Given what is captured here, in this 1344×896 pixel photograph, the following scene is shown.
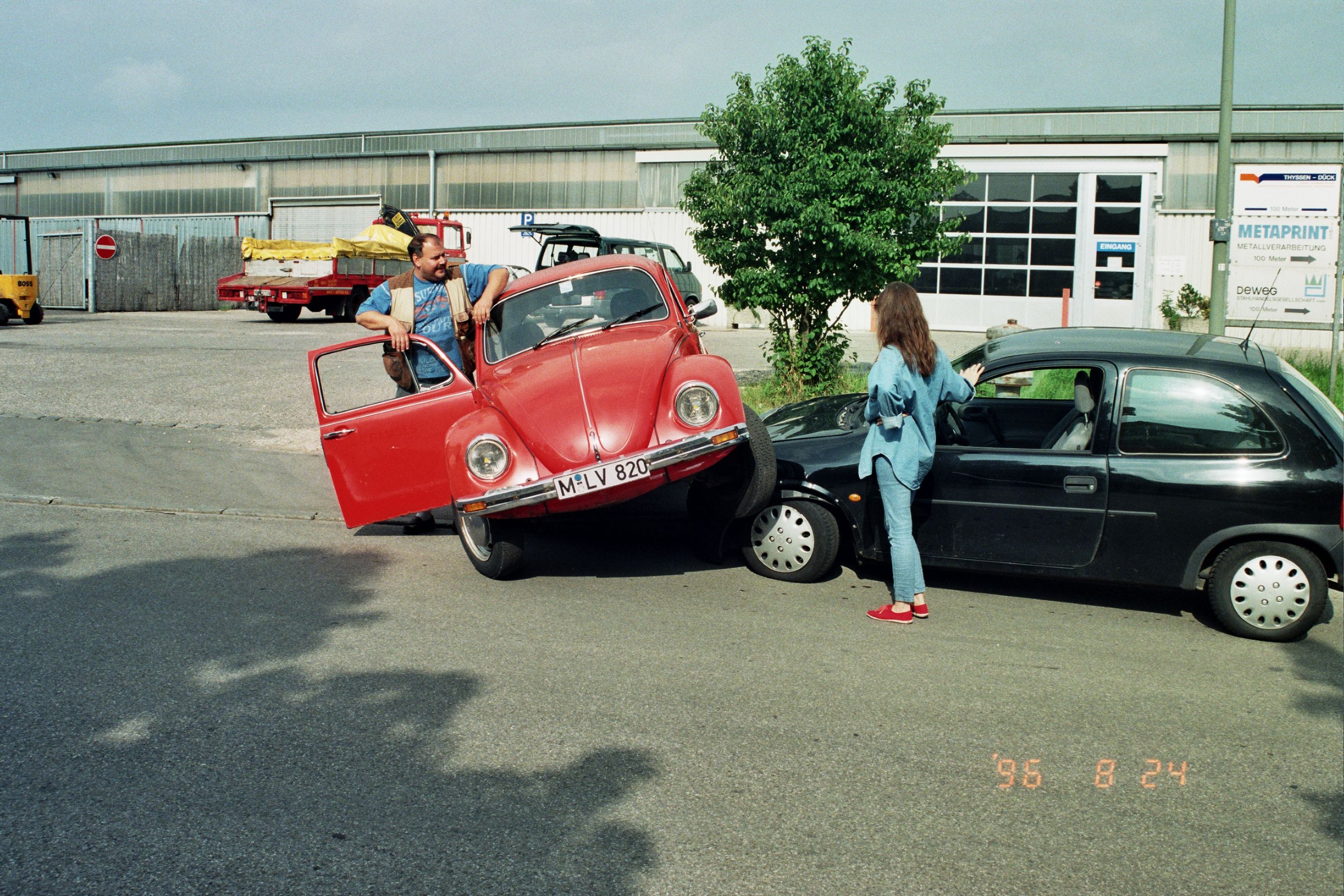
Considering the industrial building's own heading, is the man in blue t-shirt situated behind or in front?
in front

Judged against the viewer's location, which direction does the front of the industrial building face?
facing the viewer

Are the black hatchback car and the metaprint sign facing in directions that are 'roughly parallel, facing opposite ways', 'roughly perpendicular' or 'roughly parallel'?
roughly perpendicular

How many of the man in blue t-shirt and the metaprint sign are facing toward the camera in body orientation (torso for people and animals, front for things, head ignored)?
2

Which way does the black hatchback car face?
to the viewer's left

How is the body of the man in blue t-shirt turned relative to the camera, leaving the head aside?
toward the camera

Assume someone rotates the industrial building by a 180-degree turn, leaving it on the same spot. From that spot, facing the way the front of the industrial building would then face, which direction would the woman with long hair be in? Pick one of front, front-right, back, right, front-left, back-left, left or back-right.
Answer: back

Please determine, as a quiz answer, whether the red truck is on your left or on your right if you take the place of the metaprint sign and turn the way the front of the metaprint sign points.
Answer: on your right

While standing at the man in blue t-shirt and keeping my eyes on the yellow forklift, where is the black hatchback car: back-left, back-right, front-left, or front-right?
back-right

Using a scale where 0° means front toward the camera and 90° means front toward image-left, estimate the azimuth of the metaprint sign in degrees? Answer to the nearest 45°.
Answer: approximately 0°

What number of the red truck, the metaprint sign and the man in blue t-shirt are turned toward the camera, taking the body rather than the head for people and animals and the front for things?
2
